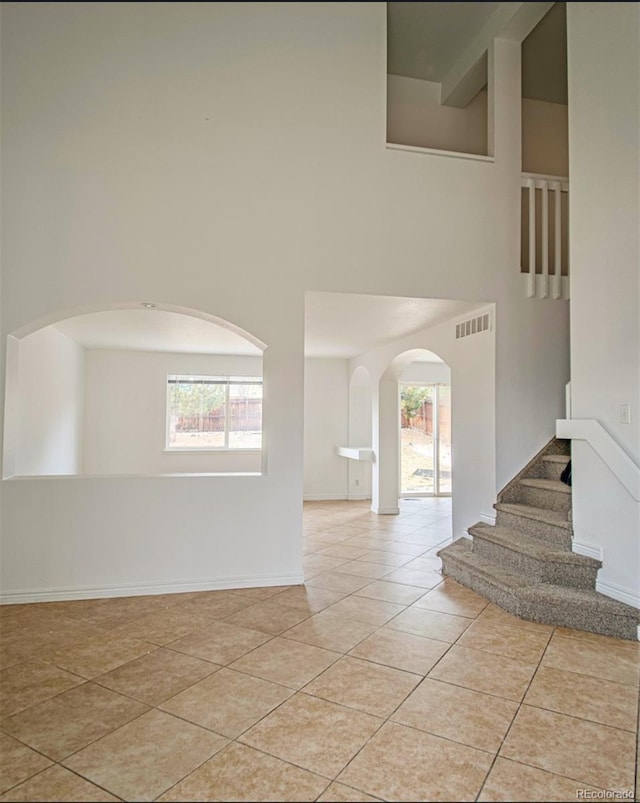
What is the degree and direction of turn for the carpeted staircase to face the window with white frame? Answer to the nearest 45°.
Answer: approximately 90° to its right

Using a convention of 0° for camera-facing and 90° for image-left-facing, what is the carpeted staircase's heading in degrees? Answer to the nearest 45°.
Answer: approximately 45°

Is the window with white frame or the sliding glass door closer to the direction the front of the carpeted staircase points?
the window with white frame

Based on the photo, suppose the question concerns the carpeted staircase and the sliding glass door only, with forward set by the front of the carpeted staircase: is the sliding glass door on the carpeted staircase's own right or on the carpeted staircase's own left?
on the carpeted staircase's own right
